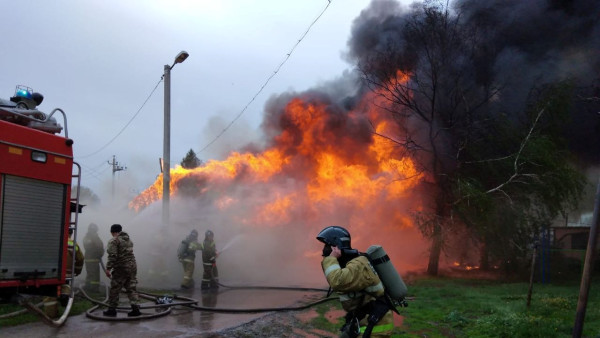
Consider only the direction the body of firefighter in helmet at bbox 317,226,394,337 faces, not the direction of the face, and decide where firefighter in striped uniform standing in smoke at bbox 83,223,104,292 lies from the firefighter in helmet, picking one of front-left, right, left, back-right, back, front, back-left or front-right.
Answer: front-right

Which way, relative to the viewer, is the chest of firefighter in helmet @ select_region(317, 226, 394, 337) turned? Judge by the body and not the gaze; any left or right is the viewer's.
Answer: facing to the left of the viewer

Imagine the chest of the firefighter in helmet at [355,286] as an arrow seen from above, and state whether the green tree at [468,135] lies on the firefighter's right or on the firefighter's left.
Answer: on the firefighter's right

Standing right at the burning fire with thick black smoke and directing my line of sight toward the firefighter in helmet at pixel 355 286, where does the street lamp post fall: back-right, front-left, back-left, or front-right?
front-right

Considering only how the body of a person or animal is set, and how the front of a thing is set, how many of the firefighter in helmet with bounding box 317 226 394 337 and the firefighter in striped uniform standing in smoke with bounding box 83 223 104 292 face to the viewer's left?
1

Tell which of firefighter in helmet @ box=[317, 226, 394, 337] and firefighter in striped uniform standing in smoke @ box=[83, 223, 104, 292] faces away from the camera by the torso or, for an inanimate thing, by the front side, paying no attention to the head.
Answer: the firefighter in striped uniform standing in smoke

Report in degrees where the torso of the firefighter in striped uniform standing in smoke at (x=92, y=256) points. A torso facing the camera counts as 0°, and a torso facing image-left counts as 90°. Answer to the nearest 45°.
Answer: approximately 180°

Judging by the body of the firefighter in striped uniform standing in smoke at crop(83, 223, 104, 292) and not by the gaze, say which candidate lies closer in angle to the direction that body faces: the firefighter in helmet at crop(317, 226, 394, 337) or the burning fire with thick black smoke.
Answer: the burning fire with thick black smoke

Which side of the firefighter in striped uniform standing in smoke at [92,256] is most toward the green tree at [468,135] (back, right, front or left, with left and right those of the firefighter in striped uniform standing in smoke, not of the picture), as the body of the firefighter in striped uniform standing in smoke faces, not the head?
right

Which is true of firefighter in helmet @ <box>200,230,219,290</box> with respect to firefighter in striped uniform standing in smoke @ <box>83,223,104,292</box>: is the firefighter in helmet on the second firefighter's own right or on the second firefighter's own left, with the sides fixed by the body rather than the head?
on the second firefighter's own right
